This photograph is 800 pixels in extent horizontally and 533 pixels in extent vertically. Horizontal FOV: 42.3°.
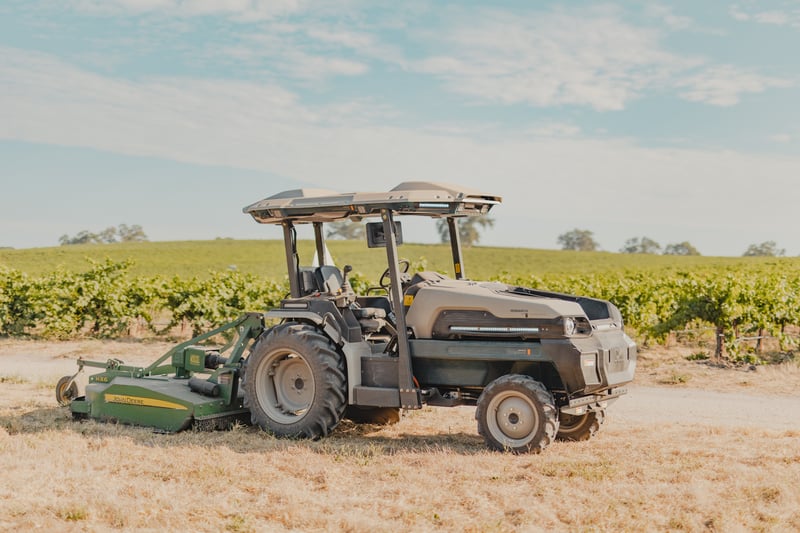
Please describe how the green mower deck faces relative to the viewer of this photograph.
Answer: facing the viewer and to the right of the viewer

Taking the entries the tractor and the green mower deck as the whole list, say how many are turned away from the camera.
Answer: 0

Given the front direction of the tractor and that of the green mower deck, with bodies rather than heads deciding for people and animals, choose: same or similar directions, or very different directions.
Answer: same or similar directions

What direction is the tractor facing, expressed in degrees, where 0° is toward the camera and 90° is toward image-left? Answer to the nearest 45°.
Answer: approximately 315°
